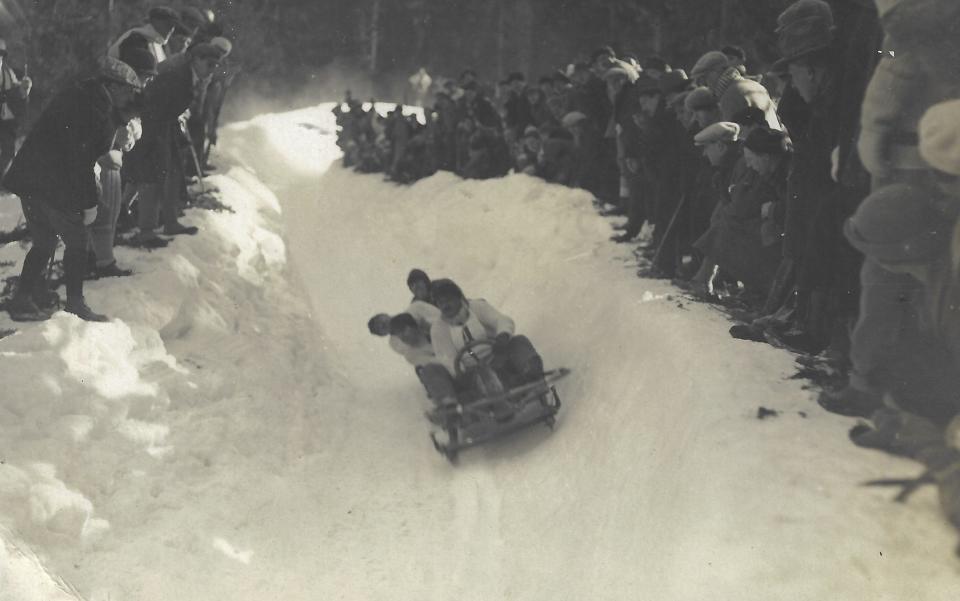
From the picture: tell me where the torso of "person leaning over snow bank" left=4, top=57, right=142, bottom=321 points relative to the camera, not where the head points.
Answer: to the viewer's right

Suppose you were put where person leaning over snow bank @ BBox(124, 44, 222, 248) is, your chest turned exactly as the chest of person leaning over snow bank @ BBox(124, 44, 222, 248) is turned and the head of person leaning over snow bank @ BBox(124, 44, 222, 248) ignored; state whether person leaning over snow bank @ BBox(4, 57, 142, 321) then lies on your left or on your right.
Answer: on your right

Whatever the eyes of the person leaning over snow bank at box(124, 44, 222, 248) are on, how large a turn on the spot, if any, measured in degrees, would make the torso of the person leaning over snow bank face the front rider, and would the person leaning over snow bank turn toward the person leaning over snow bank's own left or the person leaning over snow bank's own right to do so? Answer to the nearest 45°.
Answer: approximately 45° to the person leaning over snow bank's own right

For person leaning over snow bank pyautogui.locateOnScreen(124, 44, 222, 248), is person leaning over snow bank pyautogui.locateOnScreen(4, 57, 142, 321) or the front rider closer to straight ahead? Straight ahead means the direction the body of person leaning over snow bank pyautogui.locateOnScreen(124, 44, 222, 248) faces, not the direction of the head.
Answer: the front rider

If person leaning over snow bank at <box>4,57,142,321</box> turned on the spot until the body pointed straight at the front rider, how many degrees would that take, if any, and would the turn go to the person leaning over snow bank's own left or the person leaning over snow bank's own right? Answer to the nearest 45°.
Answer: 0° — they already face them

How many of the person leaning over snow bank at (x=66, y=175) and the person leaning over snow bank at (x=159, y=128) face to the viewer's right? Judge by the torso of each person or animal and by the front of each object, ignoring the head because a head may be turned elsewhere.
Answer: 2

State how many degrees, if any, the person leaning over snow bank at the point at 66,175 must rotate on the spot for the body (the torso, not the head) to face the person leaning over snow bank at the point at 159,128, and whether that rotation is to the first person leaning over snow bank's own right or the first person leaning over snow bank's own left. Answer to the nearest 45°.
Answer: approximately 90° to the first person leaning over snow bank's own left

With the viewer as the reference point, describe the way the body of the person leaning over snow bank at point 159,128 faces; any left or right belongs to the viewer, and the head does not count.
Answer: facing to the right of the viewer
